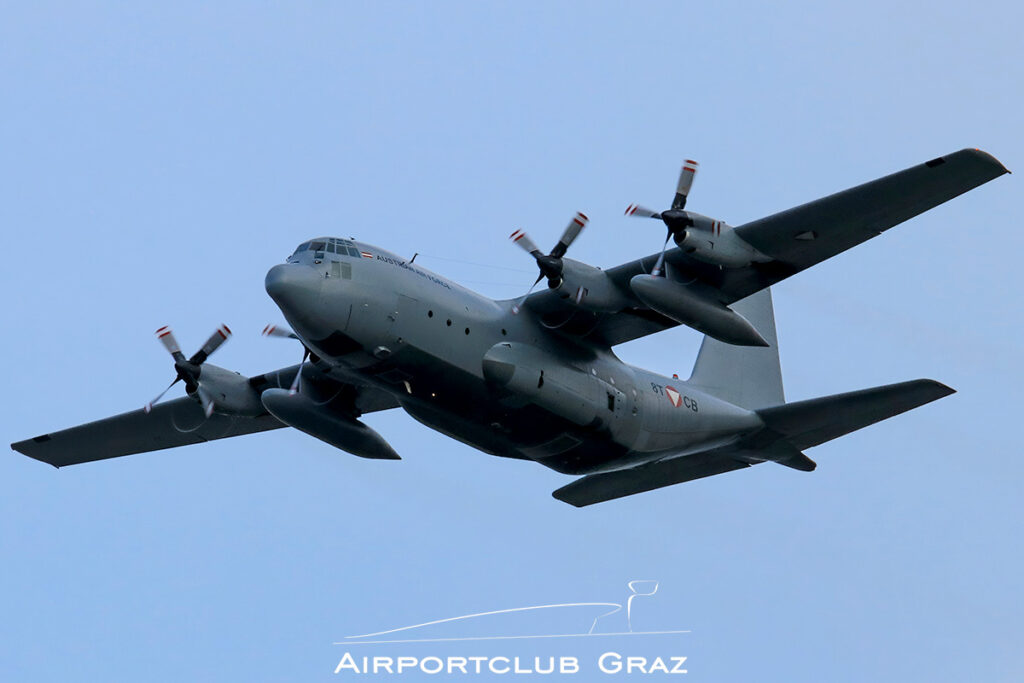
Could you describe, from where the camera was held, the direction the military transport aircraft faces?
facing the viewer and to the left of the viewer
